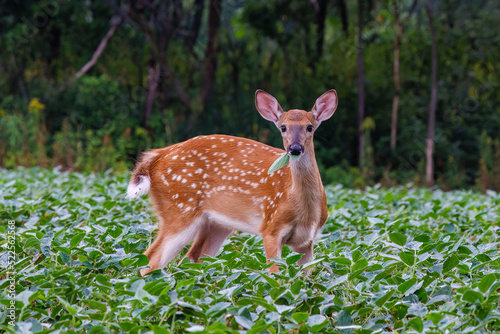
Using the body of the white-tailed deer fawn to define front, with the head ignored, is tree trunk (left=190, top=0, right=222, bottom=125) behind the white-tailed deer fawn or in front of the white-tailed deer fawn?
behind

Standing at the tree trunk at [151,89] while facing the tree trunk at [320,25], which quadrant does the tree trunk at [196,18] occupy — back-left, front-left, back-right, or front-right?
front-left

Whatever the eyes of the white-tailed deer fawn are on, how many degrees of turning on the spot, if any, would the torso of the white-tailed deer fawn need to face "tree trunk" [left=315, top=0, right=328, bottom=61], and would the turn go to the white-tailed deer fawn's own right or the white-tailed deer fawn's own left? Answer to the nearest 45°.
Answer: approximately 135° to the white-tailed deer fawn's own left

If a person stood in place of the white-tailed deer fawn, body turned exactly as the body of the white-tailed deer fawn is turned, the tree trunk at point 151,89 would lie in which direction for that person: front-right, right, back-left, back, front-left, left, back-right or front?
back-left

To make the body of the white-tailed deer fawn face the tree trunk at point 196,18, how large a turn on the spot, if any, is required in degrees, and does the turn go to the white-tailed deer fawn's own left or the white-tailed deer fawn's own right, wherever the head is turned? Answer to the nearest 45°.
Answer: approximately 135° to the white-tailed deer fawn's own left

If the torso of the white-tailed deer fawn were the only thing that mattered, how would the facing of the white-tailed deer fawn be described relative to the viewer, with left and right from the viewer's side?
facing the viewer and to the right of the viewer
